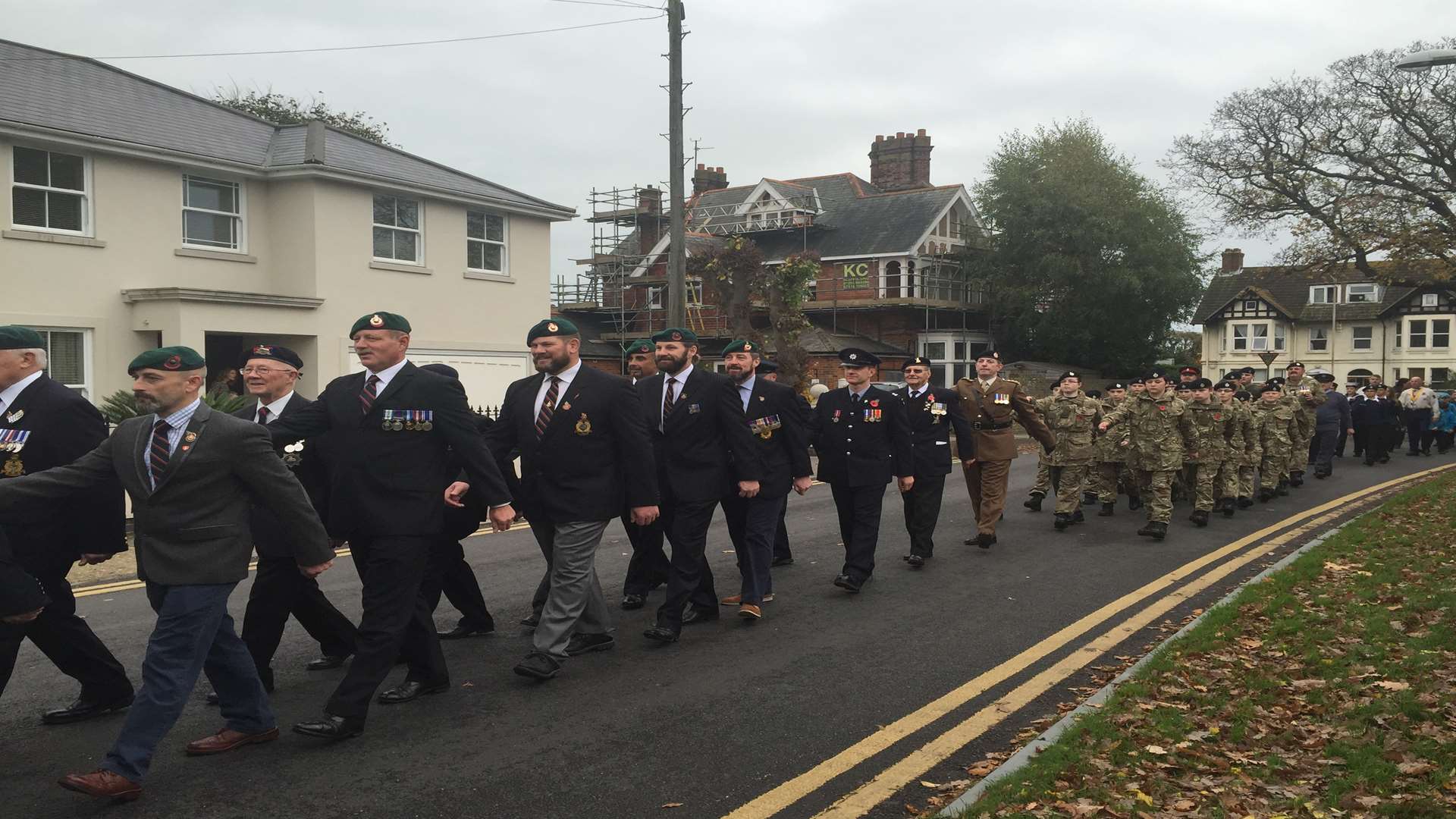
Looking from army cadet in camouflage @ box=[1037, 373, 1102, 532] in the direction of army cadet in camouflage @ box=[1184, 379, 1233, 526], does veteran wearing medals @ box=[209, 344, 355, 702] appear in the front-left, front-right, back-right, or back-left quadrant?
back-right

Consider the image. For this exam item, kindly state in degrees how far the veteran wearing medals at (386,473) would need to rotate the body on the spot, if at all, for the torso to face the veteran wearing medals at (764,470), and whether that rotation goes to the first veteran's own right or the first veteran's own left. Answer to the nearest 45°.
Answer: approximately 180°

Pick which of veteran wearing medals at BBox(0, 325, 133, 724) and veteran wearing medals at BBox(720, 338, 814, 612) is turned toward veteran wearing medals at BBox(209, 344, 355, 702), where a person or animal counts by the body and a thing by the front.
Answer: veteran wearing medals at BBox(720, 338, 814, 612)

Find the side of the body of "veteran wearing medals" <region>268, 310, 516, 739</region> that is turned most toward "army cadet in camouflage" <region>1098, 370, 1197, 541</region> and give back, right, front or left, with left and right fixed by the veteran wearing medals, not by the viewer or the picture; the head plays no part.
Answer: back

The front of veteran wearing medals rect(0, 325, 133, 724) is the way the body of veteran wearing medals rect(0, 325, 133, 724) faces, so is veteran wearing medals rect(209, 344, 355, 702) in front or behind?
behind

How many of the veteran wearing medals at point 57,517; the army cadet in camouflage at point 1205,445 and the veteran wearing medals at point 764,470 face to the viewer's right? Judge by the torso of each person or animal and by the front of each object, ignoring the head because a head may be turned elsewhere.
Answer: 0

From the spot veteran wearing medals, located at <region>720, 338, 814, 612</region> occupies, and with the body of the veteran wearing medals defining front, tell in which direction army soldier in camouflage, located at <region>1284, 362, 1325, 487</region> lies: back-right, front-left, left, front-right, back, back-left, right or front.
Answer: back

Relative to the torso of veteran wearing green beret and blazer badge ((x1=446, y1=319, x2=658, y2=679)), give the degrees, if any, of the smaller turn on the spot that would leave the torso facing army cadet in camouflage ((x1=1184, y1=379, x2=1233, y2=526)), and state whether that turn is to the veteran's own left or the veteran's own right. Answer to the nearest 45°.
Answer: approximately 180°

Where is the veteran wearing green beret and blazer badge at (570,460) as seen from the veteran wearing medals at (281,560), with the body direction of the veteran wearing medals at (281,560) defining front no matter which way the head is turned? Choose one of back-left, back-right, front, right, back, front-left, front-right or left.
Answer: back-left

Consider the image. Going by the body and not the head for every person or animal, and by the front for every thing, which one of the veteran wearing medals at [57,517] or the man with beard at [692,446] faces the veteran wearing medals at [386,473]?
the man with beard

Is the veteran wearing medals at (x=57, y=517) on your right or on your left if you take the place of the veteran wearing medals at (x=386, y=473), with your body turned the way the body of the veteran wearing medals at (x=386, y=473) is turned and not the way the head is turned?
on your right

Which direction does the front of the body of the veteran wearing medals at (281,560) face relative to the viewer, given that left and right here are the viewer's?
facing the viewer and to the left of the viewer

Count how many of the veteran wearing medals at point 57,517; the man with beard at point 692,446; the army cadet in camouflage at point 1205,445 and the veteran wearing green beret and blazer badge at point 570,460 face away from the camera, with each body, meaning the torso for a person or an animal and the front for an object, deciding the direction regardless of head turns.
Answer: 0

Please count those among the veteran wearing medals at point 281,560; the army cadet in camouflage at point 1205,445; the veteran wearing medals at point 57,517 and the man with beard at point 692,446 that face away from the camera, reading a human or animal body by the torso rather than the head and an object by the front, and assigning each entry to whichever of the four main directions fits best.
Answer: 0

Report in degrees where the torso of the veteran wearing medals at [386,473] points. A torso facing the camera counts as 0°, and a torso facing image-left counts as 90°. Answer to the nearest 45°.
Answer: approximately 45°

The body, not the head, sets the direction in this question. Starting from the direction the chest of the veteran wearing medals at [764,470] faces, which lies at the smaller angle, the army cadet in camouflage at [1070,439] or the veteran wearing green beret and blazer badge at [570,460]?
the veteran wearing green beret and blazer badge

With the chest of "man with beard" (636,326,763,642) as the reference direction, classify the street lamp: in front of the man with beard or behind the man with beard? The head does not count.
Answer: behind

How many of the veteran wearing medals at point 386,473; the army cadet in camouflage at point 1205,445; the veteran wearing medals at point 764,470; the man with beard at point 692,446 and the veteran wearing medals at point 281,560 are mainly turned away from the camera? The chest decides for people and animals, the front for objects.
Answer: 0

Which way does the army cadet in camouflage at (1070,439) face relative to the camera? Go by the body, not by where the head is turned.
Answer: toward the camera
